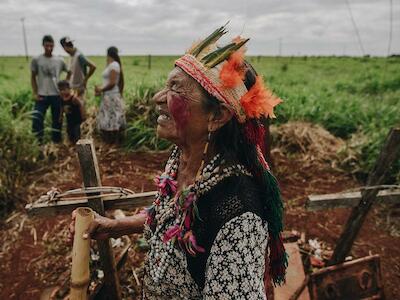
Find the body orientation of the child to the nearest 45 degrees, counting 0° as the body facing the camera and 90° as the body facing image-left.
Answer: approximately 45°

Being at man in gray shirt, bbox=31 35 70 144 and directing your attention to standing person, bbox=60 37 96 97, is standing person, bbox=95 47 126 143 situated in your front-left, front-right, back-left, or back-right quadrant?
front-right

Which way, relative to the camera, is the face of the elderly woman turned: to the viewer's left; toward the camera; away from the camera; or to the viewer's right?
to the viewer's left

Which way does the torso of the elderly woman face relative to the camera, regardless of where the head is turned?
to the viewer's left

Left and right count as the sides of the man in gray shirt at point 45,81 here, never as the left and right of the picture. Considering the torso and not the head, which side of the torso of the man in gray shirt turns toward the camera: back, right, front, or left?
front

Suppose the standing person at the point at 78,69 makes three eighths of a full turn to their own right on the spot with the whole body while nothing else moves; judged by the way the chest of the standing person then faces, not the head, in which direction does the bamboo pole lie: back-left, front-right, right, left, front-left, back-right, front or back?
back

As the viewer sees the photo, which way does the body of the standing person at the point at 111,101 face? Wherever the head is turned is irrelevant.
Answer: to the viewer's left

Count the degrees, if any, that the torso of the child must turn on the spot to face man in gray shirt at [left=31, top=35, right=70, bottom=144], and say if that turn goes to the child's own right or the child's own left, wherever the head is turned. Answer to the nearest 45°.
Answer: approximately 90° to the child's own right

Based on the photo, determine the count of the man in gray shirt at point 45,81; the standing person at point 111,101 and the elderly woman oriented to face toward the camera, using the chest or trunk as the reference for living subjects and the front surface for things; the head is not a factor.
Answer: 1

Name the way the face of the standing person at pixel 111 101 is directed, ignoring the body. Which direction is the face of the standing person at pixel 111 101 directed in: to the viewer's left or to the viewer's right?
to the viewer's left

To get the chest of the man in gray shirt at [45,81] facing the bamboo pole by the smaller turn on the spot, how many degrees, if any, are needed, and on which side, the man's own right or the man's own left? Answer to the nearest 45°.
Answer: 0° — they already face it

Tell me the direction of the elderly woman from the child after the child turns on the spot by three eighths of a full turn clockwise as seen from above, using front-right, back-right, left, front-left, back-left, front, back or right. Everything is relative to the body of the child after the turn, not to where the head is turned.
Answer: back
